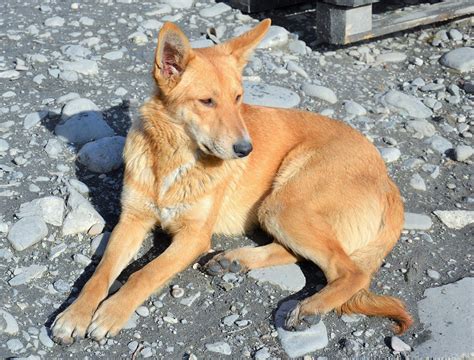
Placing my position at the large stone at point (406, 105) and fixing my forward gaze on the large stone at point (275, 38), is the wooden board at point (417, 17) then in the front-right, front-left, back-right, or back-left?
front-right

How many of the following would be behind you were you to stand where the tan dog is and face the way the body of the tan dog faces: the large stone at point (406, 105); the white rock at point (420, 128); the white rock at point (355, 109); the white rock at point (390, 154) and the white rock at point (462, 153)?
5

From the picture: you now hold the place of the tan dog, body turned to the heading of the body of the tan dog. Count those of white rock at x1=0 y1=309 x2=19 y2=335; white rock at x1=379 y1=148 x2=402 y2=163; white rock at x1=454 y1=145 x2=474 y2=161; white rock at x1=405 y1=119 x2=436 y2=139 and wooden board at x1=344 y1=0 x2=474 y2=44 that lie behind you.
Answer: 4

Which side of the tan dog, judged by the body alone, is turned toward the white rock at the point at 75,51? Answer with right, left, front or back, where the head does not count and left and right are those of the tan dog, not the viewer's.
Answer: right

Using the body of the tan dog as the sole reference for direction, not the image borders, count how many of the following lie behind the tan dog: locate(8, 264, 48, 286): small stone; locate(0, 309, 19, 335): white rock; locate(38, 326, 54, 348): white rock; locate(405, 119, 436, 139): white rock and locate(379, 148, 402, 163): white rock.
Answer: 2

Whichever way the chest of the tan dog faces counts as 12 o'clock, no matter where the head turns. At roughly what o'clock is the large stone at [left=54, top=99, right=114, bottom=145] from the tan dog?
The large stone is roughly at 3 o'clock from the tan dog.

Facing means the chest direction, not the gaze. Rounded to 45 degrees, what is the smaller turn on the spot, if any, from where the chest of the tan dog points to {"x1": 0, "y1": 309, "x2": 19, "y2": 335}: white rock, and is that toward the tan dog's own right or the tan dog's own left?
0° — it already faces it

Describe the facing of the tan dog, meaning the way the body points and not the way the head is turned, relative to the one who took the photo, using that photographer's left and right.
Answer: facing the viewer and to the left of the viewer

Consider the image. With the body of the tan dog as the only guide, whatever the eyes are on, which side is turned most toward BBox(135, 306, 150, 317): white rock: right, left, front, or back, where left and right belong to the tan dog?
front

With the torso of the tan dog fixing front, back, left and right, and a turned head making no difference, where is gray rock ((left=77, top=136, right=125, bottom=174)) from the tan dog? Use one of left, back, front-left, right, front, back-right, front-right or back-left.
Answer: right

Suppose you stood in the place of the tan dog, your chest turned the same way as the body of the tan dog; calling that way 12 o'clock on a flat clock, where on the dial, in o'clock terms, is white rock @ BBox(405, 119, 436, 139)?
The white rock is roughly at 6 o'clock from the tan dog.

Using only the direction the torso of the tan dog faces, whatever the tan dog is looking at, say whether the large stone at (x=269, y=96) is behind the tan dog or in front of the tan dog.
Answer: behind

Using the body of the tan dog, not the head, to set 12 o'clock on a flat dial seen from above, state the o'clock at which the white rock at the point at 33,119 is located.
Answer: The white rock is roughly at 3 o'clock from the tan dog.

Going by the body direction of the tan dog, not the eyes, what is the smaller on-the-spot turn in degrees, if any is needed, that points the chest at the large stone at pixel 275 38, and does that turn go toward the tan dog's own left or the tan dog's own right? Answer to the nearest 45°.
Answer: approximately 135° to the tan dog's own right

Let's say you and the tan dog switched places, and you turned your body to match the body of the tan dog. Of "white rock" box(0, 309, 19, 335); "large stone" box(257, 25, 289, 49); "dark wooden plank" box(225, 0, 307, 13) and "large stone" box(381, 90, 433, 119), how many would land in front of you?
1

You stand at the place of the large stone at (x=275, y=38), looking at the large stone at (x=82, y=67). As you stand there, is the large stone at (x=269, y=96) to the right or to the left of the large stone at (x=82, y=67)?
left

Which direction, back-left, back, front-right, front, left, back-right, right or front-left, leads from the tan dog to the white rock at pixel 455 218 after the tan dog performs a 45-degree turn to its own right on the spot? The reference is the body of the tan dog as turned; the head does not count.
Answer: back

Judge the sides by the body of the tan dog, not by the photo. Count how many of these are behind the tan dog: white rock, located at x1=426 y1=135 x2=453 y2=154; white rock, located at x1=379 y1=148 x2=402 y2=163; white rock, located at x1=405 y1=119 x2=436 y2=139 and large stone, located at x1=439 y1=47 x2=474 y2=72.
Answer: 4
